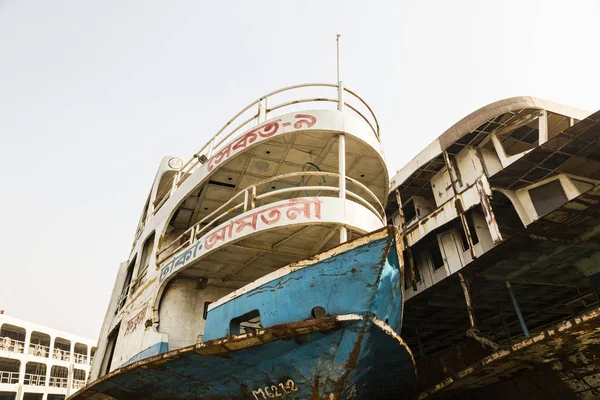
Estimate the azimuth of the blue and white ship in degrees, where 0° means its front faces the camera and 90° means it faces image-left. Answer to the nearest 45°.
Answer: approximately 315°

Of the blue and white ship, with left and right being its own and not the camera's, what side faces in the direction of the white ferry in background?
back
